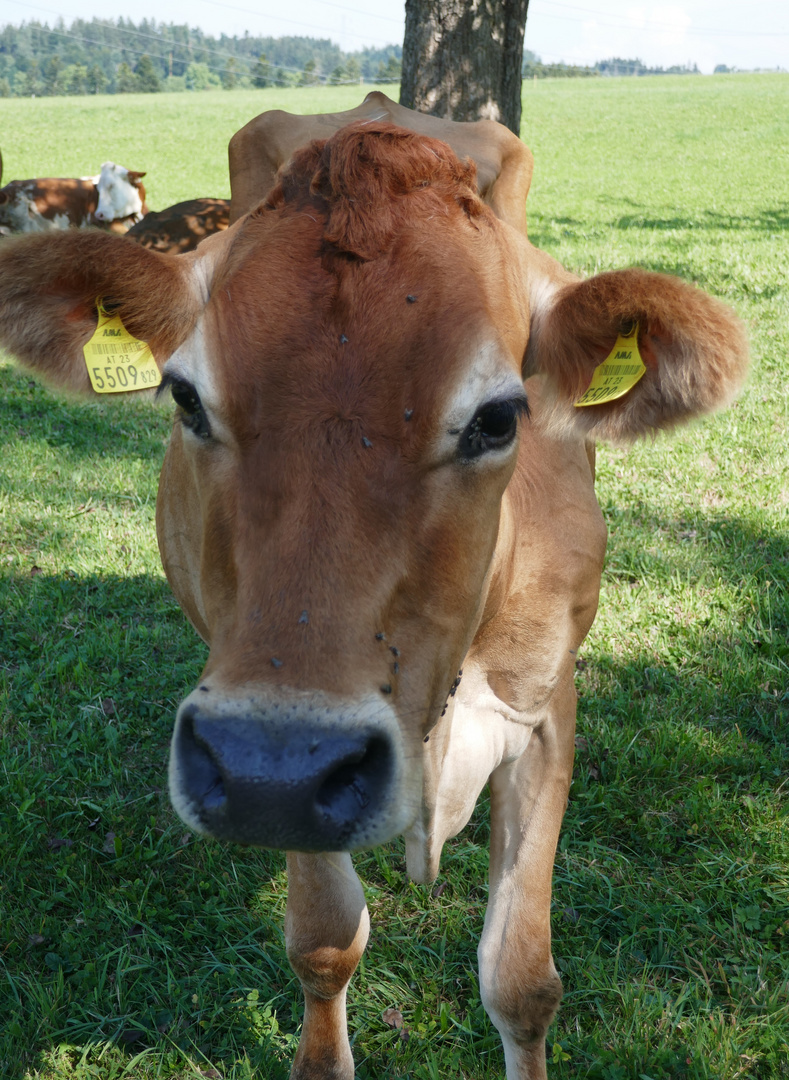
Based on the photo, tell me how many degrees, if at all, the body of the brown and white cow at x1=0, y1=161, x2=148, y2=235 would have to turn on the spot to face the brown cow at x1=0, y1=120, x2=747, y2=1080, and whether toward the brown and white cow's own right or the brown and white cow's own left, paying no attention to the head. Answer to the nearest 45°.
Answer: approximately 90° to the brown and white cow's own right

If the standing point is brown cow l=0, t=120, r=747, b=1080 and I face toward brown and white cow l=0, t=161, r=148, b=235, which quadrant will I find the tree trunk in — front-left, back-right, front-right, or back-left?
front-right

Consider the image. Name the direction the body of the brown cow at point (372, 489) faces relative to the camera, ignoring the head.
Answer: toward the camera

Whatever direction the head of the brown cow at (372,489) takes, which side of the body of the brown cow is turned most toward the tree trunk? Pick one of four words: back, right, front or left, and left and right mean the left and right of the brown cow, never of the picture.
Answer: back

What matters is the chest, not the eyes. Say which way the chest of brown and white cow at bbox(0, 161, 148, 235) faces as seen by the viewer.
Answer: to the viewer's right

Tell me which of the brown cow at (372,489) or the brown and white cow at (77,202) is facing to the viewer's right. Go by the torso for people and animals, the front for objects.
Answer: the brown and white cow

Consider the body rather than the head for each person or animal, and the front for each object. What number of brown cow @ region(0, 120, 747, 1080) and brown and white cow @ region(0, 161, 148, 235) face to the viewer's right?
1

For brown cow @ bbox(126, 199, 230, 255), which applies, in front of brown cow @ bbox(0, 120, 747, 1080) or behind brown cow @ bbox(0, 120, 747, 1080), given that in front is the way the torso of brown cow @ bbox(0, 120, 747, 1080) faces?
behind

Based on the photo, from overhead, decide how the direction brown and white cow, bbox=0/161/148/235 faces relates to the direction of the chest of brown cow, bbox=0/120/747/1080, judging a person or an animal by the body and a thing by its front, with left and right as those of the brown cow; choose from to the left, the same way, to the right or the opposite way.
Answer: to the left

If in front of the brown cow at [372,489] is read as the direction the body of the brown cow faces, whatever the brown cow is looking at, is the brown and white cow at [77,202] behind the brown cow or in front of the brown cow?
behind
